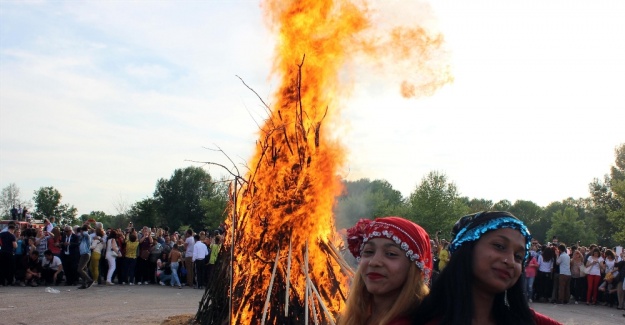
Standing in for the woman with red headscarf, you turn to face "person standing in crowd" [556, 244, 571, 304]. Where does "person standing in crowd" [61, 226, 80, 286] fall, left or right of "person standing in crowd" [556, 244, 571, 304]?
left

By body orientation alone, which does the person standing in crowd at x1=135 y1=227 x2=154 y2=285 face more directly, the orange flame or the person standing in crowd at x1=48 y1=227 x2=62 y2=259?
the orange flame

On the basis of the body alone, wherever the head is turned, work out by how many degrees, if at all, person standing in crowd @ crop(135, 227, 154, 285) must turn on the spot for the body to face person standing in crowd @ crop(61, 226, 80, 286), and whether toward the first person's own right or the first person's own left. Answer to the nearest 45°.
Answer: approximately 45° to the first person's own right

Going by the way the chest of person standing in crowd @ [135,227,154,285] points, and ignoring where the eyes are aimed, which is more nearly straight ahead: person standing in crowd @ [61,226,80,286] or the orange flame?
the orange flame

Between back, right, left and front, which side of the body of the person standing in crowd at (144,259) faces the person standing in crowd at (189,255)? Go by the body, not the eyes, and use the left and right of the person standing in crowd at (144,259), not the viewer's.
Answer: left

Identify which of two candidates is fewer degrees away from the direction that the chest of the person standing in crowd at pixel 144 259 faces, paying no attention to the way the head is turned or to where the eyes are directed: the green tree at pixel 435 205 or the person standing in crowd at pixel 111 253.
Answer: the person standing in crowd

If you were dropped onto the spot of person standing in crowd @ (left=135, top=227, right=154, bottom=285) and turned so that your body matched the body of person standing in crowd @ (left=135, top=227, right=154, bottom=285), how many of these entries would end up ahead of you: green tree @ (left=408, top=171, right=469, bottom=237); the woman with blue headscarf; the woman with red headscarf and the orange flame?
3

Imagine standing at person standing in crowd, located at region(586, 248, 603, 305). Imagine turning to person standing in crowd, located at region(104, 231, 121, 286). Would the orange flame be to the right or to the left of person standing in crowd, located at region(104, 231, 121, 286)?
left

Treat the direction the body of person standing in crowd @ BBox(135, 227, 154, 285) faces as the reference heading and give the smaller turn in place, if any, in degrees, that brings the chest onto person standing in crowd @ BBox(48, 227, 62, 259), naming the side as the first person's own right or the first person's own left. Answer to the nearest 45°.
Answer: approximately 45° to the first person's own right
